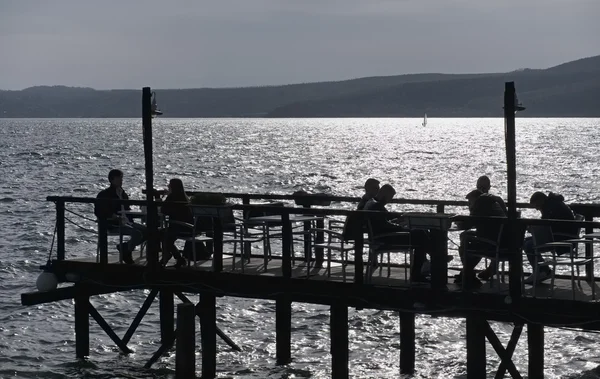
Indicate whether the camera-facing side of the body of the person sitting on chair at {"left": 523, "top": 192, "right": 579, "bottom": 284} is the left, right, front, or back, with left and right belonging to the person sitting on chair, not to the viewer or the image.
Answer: left

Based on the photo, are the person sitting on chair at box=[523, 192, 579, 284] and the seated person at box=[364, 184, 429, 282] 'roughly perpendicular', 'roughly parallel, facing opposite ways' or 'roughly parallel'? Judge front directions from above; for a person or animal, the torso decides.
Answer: roughly parallel, facing opposite ways

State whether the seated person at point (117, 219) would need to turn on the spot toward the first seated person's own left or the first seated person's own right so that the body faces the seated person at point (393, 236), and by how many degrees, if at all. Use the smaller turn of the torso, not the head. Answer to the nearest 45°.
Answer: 0° — they already face them

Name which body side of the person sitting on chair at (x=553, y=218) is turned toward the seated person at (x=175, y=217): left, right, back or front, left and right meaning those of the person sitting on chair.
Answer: front

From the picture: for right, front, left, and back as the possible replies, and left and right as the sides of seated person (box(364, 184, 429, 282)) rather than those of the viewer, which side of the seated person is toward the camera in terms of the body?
right

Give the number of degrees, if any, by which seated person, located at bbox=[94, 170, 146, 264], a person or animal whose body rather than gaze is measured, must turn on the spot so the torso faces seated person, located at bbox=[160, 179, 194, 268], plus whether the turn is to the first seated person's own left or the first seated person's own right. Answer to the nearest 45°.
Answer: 0° — they already face them

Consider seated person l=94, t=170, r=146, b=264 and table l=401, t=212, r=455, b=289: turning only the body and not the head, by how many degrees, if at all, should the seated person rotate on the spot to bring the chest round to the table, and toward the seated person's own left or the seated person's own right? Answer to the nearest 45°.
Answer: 0° — they already face it

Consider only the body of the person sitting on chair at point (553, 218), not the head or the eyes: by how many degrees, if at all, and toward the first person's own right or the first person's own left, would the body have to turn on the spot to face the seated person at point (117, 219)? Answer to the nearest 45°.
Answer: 0° — they already face them

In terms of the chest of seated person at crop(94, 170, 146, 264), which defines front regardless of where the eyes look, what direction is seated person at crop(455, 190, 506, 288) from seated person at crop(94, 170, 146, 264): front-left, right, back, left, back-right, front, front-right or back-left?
front

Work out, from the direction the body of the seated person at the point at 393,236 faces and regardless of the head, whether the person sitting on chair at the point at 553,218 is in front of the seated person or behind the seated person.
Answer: in front

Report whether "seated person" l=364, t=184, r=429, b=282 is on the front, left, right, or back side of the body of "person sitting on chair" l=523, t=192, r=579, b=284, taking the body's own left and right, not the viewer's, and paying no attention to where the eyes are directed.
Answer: front

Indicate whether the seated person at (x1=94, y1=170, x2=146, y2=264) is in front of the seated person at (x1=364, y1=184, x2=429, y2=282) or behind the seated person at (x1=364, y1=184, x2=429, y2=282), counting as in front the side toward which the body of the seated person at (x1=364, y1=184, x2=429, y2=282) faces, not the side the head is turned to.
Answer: behind

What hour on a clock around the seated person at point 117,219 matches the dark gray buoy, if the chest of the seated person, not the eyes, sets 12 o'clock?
The dark gray buoy is roughly at 5 o'clock from the seated person.
